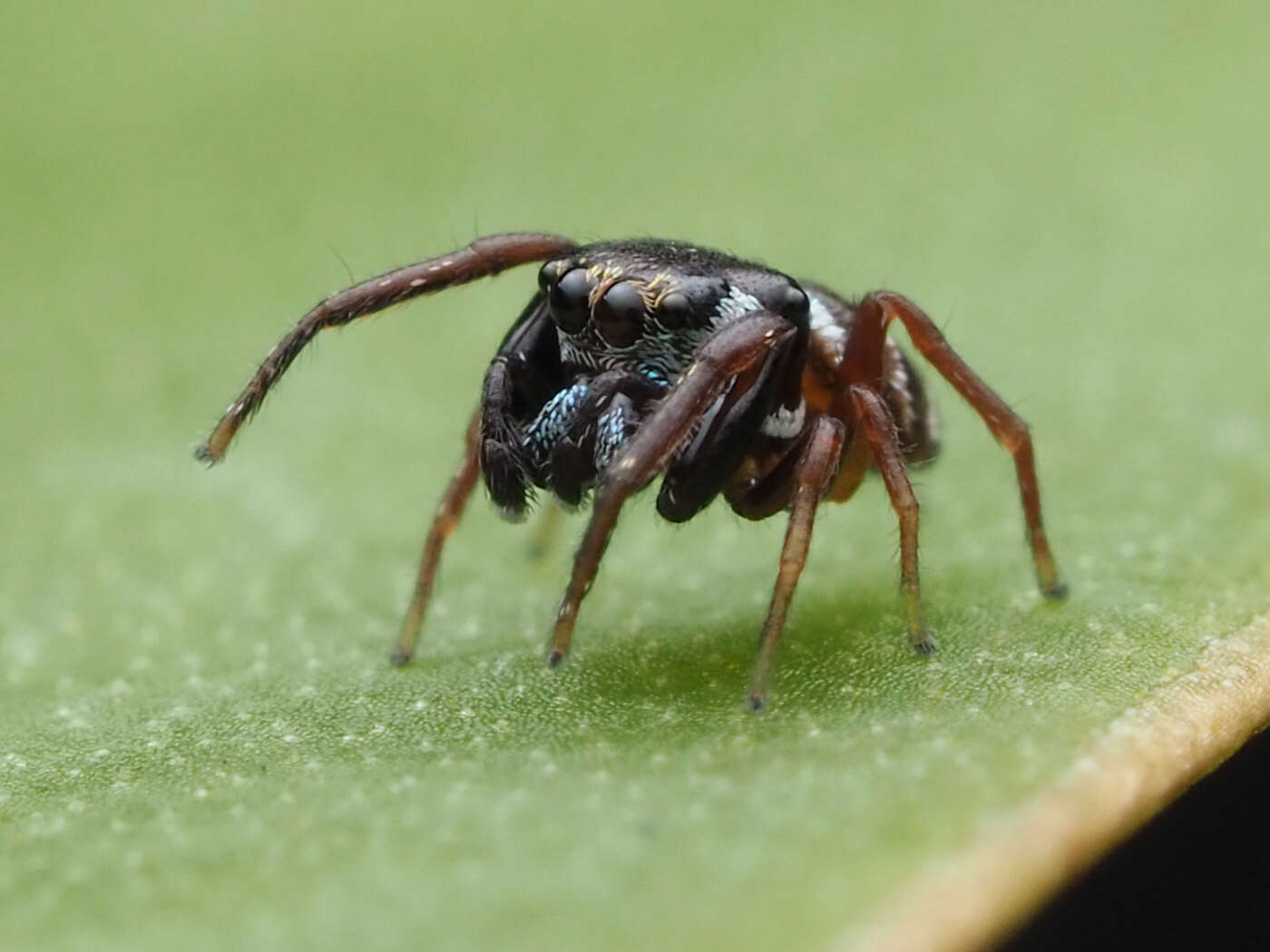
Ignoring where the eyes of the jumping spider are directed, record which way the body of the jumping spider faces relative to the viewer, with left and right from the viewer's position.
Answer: facing the viewer and to the left of the viewer
